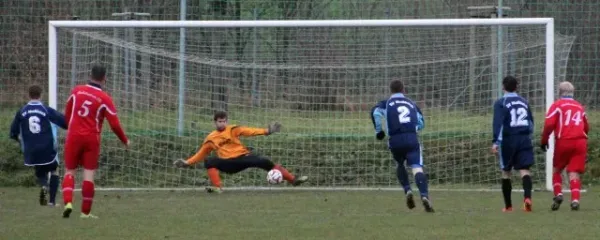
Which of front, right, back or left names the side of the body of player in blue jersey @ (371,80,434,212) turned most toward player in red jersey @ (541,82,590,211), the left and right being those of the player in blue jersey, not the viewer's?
right

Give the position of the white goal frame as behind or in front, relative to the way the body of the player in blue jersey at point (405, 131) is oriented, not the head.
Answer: in front

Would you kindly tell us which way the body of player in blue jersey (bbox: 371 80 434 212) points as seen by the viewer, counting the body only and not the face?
away from the camera

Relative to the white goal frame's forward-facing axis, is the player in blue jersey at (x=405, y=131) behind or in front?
in front

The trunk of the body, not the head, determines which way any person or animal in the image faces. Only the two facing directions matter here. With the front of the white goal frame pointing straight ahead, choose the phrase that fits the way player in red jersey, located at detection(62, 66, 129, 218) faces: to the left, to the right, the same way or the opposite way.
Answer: the opposite way

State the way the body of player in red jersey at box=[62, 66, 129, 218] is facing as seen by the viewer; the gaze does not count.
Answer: away from the camera

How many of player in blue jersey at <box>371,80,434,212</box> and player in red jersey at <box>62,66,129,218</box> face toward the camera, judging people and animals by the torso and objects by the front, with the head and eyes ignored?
0

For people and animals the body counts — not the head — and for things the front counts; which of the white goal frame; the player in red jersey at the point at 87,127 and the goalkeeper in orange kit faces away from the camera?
the player in red jersey

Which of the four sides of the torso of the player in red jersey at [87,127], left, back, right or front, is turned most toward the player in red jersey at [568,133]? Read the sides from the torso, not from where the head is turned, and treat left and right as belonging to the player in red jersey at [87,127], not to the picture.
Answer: right

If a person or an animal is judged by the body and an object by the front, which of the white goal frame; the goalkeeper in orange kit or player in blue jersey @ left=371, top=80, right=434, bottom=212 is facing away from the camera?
the player in blue jersey

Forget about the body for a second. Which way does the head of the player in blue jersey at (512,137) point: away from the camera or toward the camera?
away from the camera
